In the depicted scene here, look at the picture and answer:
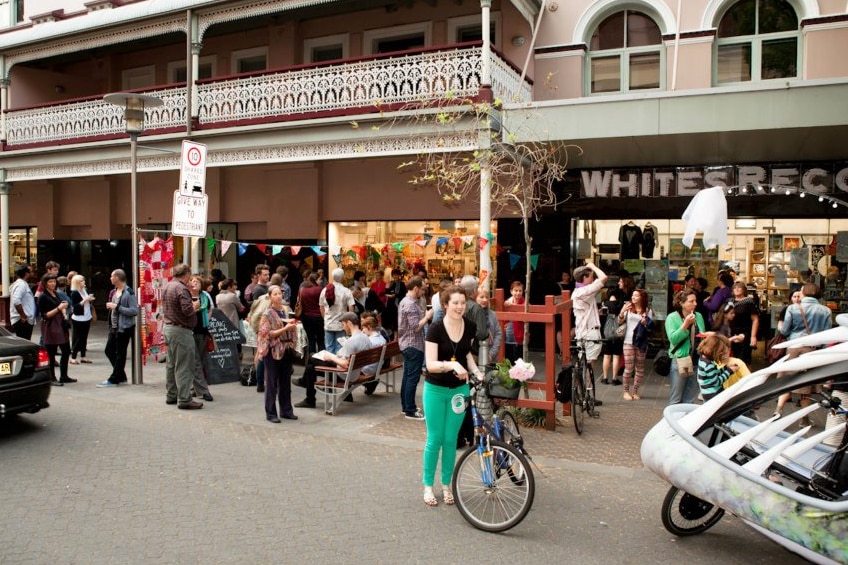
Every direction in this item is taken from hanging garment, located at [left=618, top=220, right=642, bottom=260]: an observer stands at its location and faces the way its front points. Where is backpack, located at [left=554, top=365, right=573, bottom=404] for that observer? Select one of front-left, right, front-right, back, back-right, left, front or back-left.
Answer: front

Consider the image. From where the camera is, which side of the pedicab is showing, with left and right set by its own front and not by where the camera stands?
left

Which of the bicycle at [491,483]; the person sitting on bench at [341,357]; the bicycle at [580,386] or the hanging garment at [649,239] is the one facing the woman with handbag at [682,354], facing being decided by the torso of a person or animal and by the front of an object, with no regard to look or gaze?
the hanging garment

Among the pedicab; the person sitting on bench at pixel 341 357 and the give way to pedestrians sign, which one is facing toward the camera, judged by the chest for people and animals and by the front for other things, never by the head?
the give way to pedestrians sign

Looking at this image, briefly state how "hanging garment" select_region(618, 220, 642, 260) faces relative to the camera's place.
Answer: facing the viewer

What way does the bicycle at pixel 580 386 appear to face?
toward the camera

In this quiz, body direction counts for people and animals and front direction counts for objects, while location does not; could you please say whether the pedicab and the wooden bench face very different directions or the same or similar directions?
same or similar directions

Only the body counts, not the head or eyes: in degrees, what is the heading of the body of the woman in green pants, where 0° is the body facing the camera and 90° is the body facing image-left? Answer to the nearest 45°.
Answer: approximately 315°

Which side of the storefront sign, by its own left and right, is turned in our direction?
front

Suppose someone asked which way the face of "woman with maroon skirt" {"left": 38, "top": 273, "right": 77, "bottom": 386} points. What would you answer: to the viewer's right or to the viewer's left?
to the viewer's right

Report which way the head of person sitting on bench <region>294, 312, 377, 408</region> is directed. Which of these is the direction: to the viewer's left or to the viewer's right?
to the viewer's left

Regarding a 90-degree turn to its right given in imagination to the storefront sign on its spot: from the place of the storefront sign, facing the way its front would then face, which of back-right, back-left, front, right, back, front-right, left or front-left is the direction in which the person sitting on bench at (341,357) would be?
front-left
